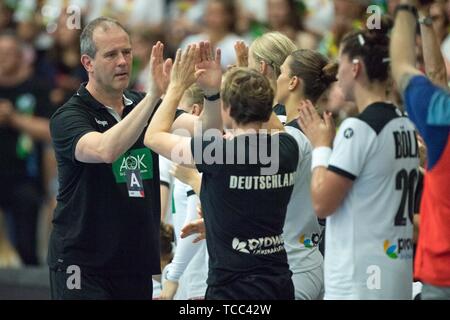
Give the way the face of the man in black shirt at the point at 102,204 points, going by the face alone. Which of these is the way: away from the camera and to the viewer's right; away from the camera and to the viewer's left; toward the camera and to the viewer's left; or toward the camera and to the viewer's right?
toward the camera and to the viewer's right

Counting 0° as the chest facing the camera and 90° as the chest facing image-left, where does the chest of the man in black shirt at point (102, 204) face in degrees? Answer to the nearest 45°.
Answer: approximately 315°

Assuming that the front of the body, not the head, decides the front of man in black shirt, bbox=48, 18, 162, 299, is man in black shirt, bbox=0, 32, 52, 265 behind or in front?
behind
